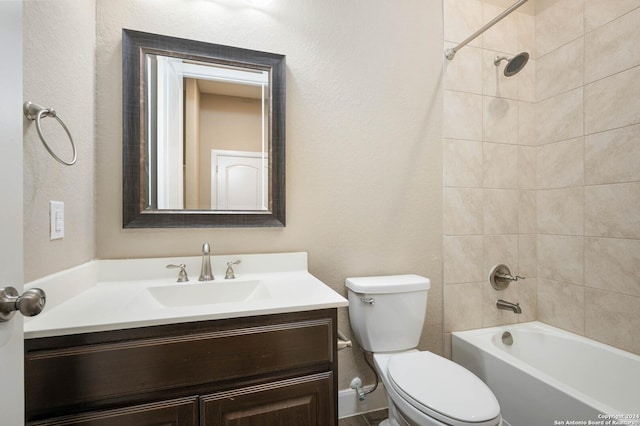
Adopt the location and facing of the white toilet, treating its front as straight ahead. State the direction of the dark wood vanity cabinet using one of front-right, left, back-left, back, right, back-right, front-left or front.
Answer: right

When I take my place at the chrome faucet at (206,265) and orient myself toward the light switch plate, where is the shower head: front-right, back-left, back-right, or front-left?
back-left

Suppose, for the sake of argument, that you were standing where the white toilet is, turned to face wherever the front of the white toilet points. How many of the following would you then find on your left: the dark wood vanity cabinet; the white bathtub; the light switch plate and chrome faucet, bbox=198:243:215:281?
1

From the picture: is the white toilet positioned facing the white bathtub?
no

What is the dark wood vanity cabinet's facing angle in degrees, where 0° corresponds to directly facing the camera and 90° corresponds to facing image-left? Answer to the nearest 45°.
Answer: approximately 315°

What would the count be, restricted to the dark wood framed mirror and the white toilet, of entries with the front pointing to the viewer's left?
0

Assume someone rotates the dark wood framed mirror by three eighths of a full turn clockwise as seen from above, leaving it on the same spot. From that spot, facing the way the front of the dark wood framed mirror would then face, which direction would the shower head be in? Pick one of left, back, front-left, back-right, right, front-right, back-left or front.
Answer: back

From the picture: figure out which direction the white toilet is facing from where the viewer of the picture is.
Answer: facing the viewer and to the right of the viewer

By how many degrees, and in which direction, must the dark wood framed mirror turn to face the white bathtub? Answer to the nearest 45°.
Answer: approximately 45° to its left

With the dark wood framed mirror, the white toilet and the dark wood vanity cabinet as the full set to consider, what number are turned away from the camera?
0

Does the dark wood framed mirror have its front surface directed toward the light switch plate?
no

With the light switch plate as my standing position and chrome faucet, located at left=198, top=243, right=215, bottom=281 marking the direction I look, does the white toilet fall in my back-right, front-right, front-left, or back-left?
front-right

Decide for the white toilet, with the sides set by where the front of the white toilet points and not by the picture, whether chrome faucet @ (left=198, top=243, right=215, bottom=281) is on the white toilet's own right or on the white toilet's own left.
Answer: on the white toilet's own right

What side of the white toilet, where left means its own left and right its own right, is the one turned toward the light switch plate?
right
